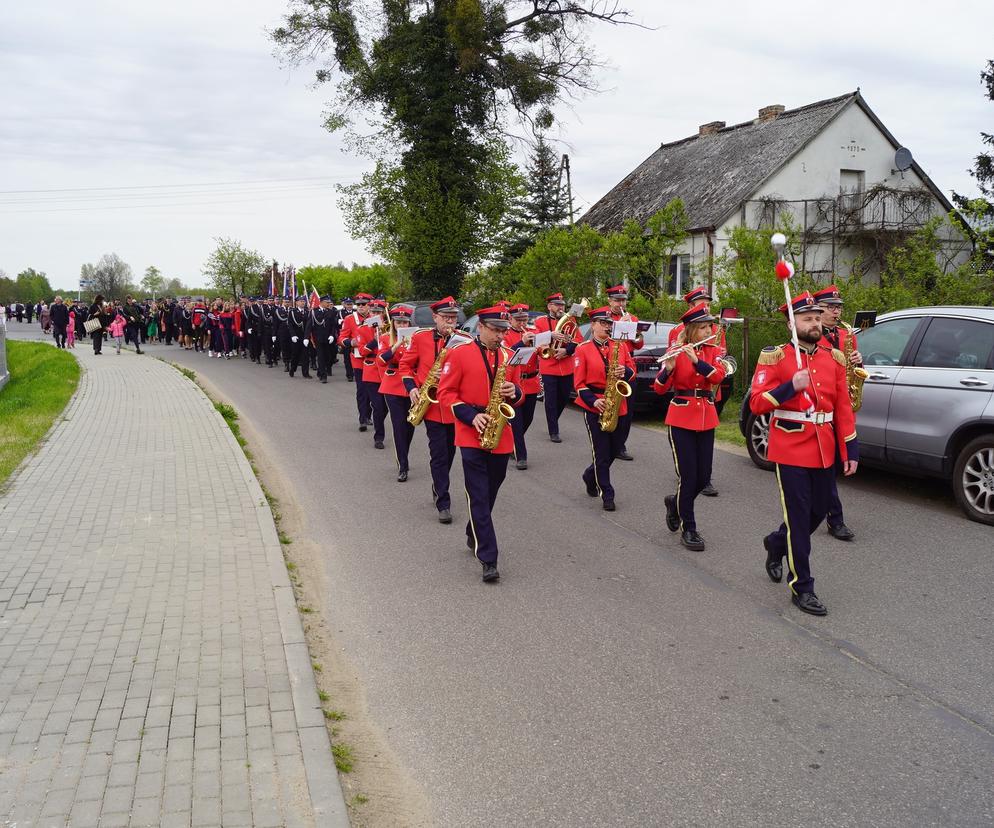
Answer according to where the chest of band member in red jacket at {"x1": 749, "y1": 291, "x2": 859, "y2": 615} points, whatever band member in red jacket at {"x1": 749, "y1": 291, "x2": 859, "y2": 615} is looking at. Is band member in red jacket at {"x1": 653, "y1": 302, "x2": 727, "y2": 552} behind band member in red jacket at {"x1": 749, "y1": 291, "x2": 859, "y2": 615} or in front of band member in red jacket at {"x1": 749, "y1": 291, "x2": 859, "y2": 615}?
behind

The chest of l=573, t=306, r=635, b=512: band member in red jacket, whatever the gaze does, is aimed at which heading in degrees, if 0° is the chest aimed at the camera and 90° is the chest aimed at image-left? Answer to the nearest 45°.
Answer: approximately 315°

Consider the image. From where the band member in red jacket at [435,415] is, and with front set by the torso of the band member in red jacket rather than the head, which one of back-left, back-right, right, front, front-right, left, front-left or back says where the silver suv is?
front-left

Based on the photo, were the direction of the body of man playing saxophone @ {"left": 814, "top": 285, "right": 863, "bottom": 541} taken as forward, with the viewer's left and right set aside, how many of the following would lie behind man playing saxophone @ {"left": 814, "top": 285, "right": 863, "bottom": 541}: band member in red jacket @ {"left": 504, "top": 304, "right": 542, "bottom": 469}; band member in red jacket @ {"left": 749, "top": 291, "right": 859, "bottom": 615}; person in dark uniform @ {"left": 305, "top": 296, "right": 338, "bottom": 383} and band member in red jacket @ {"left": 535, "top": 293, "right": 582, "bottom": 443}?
3

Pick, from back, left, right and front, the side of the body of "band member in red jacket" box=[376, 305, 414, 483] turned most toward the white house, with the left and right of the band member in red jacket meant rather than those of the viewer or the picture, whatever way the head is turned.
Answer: left

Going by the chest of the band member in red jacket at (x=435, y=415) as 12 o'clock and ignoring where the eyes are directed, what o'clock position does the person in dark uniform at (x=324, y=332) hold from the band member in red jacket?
The person in dark uniform is roughly at 7 o'clock from the band member in red jacket.

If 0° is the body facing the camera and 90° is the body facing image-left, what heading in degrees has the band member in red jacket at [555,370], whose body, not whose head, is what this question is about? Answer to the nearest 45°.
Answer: approximately 315°

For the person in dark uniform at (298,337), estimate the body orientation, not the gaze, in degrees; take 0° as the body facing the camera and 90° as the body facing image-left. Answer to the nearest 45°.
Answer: approximately 315°

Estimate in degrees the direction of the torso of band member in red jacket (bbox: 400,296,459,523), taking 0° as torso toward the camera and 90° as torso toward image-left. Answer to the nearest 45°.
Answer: approximately 315°

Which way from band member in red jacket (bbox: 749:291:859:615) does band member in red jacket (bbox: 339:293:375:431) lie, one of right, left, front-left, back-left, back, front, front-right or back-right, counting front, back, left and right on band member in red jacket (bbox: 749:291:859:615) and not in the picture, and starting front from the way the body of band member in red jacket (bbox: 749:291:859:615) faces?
back

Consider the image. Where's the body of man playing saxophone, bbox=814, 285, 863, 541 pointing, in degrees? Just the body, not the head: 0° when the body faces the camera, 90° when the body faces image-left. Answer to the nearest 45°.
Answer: approximately 315°
